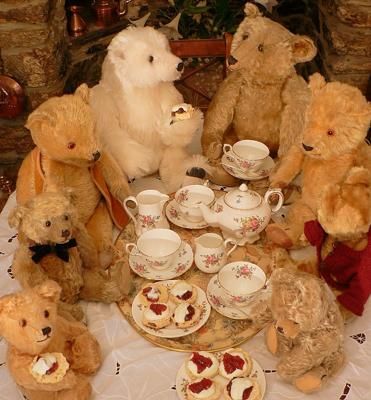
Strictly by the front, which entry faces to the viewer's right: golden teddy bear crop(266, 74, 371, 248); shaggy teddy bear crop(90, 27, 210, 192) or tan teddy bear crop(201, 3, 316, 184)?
the shaggy teddy bear

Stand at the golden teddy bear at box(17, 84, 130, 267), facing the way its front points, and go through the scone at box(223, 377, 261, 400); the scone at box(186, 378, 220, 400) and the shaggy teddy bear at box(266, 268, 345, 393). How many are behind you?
0

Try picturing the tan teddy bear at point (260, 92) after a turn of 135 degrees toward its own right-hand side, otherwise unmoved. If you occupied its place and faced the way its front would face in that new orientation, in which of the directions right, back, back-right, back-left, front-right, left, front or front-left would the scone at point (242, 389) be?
back

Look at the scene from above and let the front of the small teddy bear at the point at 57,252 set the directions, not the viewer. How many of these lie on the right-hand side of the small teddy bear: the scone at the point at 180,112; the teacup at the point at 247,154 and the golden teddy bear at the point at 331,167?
0

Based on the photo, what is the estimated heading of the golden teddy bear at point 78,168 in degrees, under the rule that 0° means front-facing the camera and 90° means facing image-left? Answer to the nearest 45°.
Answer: approximately 315°

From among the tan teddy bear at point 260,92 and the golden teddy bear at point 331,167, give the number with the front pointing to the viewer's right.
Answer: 0

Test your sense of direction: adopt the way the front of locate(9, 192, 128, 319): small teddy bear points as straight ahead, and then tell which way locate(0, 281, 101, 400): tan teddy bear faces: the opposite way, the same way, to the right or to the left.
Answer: the same way

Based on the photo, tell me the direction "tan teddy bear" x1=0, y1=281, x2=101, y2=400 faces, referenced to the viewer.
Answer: facing the viewer and to the right of the viewer

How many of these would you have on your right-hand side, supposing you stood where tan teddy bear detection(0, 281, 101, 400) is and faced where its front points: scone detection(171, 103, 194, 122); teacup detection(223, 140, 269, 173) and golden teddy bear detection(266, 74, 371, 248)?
0

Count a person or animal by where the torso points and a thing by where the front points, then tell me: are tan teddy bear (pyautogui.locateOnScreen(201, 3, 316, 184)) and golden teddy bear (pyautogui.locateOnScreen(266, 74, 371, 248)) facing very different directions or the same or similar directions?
same or similar directions

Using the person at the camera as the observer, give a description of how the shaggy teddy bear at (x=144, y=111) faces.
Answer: facing to the right of the viewer

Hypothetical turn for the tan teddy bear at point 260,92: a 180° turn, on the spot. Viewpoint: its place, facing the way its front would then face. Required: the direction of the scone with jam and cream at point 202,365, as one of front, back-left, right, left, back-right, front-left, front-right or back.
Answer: back-right

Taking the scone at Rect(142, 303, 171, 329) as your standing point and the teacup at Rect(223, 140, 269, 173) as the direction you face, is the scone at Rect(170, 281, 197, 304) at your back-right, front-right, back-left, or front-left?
front-right
